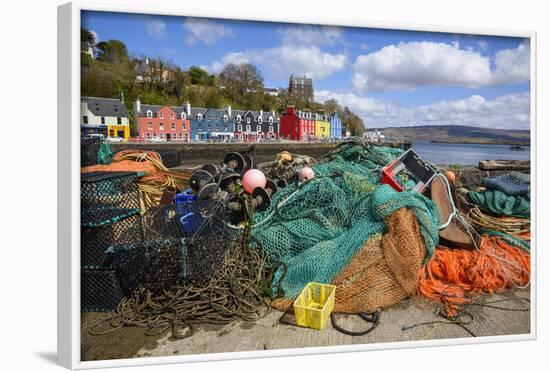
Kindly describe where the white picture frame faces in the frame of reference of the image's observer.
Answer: facing the viewer and to the right of the viewer
